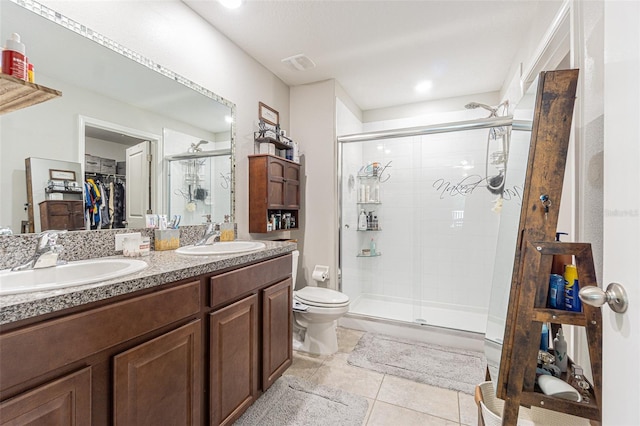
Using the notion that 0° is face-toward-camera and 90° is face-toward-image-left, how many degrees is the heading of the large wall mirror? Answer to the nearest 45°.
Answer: approximately 315°

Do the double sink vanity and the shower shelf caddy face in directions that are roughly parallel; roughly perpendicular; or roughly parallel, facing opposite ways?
roughly perpendicular

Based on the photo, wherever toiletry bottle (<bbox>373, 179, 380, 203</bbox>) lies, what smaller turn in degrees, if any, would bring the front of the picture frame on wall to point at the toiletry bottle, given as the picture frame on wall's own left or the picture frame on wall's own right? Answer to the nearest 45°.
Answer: approximately 45° to the picture frame on wall's own left
